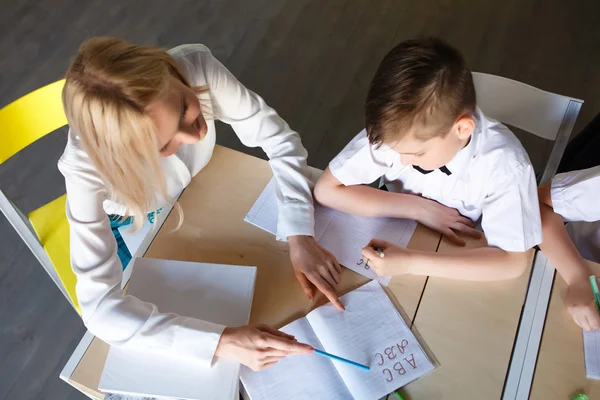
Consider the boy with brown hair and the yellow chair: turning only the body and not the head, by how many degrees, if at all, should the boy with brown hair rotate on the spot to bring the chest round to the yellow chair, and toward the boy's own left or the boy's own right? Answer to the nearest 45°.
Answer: approximately 45° to the boy's own right

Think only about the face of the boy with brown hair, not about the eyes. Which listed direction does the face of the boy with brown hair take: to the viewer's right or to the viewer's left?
to the viewer's left

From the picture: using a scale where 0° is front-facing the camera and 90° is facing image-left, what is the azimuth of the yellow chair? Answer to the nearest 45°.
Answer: approximately 315°

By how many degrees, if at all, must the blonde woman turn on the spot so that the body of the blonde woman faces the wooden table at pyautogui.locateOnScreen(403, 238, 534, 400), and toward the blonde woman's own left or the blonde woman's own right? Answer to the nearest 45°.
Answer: approximately 45° to the blonde woman's own left
